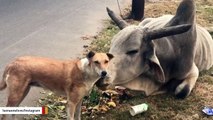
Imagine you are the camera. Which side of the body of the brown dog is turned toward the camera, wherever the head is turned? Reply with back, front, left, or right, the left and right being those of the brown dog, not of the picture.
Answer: right

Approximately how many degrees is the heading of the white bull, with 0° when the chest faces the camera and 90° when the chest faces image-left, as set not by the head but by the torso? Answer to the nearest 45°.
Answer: approximately 45°

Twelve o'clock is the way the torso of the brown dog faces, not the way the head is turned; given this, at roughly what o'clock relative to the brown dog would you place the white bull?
The white bull is roughly at 11 o'clock from the brown dog.

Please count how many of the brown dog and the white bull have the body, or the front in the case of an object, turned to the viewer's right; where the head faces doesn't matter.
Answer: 1

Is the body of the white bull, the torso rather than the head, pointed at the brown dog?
yes

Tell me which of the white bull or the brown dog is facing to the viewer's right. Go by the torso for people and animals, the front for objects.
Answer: the brown dog
